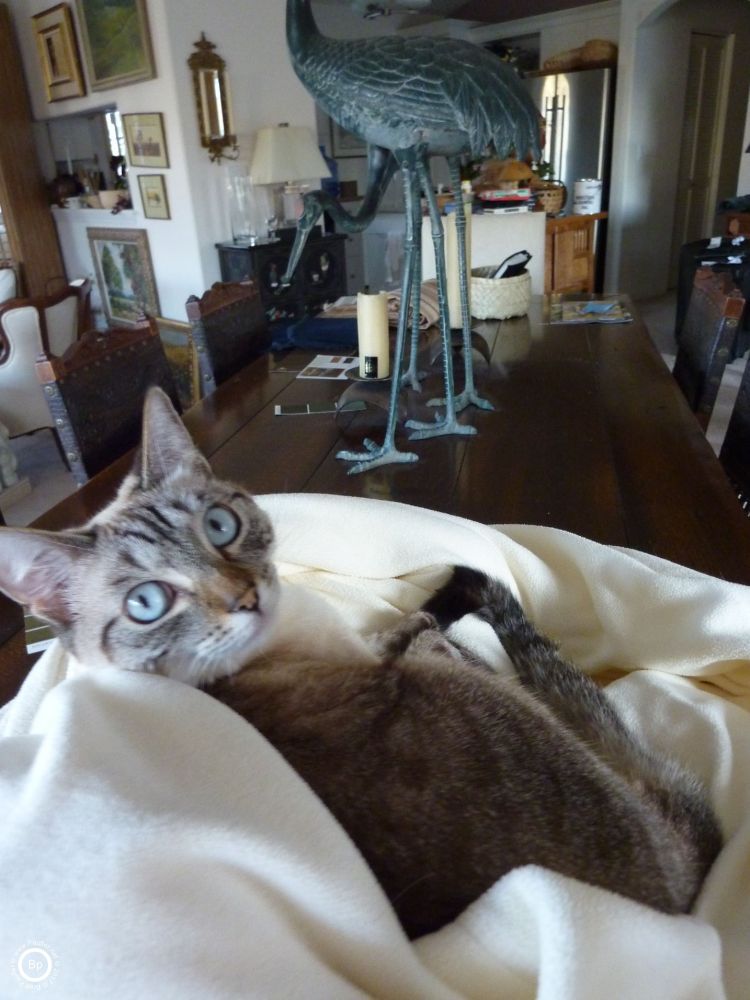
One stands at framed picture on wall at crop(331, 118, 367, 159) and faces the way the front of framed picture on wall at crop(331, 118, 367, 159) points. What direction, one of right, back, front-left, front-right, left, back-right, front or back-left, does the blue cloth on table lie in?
front

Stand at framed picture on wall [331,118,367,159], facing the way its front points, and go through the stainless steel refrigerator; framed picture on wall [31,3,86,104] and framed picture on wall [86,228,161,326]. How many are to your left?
1

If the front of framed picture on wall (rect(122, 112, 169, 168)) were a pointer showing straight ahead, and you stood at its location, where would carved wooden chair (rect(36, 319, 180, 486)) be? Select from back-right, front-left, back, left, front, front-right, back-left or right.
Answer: front

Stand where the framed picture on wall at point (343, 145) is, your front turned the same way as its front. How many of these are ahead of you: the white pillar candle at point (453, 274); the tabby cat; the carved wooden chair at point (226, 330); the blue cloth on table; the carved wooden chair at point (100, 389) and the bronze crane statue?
6

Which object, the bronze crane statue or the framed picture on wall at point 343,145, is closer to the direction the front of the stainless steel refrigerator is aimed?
the bronze crane statue

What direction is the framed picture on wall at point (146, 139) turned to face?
toward the camera

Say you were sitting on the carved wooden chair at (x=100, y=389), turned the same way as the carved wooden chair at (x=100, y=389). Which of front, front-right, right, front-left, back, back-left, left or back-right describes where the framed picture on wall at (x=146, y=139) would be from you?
back-left

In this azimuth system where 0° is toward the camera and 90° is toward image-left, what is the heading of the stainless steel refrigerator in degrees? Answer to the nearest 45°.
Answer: approximately 0°

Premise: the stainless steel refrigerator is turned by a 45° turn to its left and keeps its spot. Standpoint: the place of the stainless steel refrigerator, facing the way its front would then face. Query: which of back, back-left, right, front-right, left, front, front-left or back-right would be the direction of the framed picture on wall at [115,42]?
right

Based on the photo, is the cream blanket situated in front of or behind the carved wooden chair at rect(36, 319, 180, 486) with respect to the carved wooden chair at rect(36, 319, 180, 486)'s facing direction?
in front

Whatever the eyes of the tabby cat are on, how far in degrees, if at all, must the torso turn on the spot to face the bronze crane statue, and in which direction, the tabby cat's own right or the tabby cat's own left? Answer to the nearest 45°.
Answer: approximately 90° to the tabby cat's own right

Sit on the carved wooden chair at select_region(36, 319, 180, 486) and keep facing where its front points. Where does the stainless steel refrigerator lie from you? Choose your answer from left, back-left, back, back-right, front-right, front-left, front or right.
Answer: left

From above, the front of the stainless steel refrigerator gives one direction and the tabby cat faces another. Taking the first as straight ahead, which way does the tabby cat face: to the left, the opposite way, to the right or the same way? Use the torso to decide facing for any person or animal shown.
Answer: to the right

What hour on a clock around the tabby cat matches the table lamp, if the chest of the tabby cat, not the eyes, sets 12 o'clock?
The table lamp is roughly at 3 o'clock from the tabby cat.

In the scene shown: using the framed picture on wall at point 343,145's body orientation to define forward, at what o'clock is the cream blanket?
The cream blanket is roughly at 12 o'clock from the framed picture on wall.

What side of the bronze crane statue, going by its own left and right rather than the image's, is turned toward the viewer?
left

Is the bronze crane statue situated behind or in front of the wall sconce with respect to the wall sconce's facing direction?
in front

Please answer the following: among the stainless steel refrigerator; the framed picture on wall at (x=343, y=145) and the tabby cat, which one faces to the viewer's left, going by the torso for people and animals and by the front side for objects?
the tabby cat
